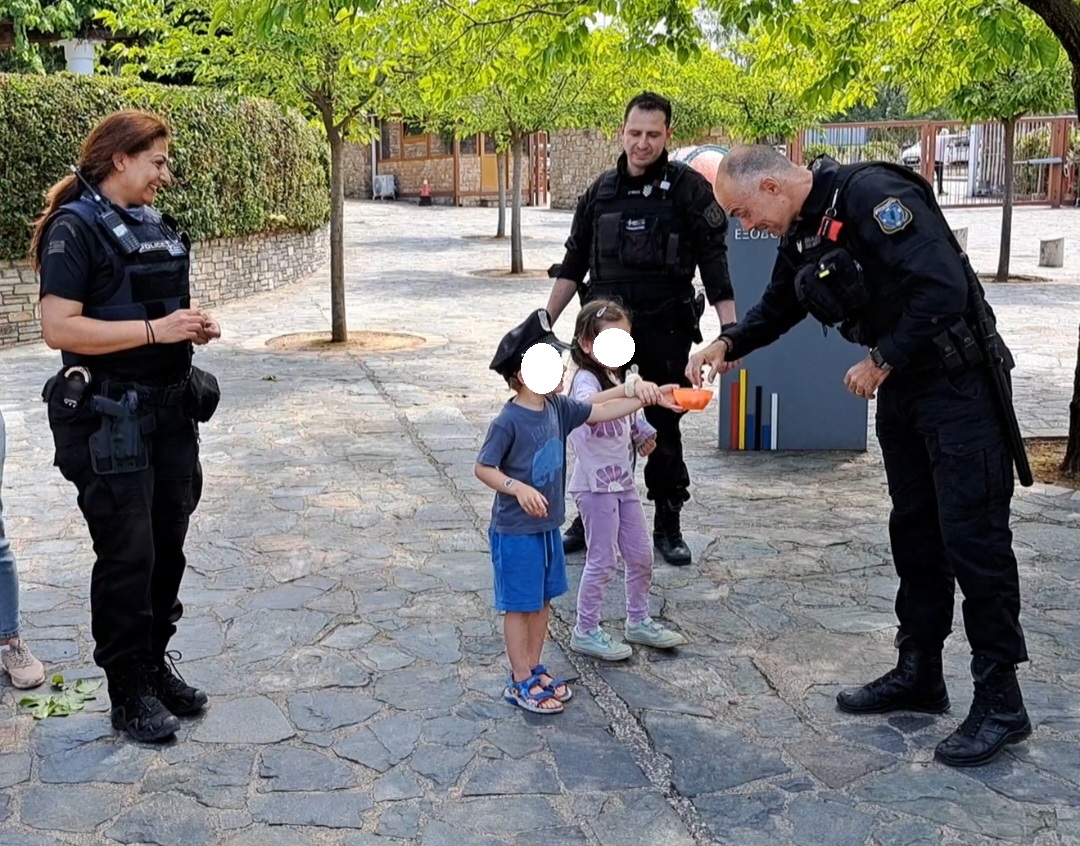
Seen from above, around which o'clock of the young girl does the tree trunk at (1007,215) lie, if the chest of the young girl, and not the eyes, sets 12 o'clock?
The tree trunk is roughly at 8 o'clock from the young girl.

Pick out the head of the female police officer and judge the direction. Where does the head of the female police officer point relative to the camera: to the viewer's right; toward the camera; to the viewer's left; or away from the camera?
to the viewer's right

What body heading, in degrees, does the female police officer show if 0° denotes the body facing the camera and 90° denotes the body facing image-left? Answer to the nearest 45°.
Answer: approximately 315°

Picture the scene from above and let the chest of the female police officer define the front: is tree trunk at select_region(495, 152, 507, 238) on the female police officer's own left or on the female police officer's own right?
on the female police officer's own left

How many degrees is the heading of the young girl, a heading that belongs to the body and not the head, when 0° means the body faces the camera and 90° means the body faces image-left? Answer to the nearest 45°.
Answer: approximately 315°

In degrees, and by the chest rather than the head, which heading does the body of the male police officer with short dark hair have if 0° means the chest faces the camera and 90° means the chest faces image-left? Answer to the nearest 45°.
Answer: approximately 0°

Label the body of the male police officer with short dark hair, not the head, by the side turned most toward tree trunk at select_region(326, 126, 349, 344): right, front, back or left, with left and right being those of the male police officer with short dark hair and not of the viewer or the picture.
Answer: back

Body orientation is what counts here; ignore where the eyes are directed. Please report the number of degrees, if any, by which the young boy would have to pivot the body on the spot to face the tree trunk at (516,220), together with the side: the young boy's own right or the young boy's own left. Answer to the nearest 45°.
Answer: approximately 135° to the young boy's own left

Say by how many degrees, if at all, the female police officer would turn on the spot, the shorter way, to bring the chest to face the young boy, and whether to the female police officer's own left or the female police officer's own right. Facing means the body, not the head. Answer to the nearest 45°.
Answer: approximately 45° to the female police officer's own left
